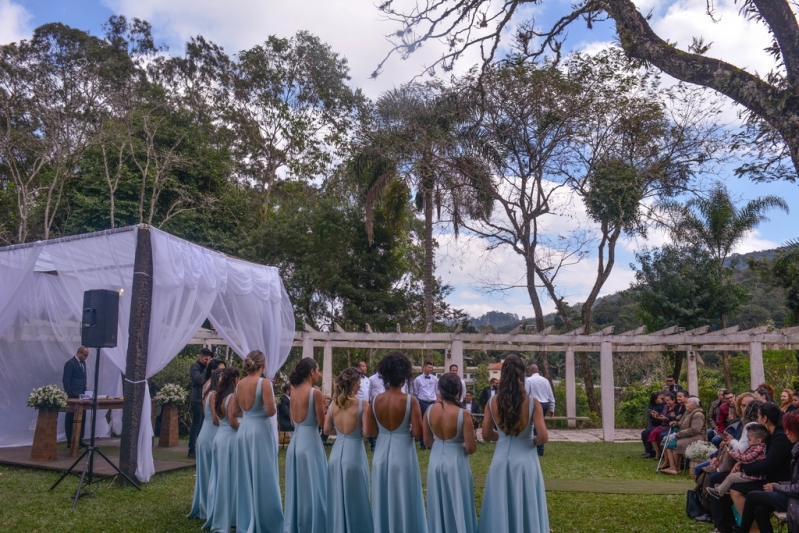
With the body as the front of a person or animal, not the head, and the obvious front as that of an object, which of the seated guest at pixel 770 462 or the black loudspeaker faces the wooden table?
the seated guest

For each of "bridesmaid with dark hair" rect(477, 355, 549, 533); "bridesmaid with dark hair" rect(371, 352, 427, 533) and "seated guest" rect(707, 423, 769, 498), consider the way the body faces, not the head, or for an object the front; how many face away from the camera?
2

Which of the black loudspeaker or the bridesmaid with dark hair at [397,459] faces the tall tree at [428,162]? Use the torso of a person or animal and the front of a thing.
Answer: the bridesmaid with dark hair

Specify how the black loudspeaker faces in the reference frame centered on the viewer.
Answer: facing the viewer and to the right of the viewer

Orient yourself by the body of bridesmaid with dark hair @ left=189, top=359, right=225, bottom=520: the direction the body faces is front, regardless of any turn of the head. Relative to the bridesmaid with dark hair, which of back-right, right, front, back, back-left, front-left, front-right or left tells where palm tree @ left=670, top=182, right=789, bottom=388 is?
front

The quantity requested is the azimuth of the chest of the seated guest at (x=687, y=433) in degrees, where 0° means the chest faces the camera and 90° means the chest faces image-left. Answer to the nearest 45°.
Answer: approximately 90°

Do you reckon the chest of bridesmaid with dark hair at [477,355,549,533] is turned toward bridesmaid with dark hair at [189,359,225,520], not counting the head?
no

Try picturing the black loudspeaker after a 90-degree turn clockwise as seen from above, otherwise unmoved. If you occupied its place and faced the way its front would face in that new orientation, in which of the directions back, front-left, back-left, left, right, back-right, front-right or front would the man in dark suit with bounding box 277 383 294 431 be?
back

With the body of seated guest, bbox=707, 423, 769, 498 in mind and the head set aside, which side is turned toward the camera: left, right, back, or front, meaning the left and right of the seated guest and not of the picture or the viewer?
left

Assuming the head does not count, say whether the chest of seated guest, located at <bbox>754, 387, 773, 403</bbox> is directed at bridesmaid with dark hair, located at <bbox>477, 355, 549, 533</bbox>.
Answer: no

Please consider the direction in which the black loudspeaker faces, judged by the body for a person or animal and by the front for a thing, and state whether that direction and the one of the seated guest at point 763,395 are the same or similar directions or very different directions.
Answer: very different directions

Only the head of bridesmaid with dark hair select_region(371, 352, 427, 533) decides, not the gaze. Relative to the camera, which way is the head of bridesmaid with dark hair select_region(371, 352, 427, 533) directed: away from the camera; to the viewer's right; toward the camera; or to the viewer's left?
away from the camera

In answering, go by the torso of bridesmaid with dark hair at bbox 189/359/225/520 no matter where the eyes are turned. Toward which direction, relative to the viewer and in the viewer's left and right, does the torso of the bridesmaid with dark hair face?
facing away from the viewer and to the right of the viewer

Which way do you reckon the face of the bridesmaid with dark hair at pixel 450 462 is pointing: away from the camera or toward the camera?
away from the camera

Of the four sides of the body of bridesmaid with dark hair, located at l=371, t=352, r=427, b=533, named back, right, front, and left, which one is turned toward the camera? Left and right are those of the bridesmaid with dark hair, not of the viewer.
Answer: back

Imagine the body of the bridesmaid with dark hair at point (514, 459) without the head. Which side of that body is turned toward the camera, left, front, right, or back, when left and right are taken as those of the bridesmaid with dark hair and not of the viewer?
back

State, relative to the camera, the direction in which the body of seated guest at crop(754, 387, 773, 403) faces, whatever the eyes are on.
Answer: to the viewer's left
